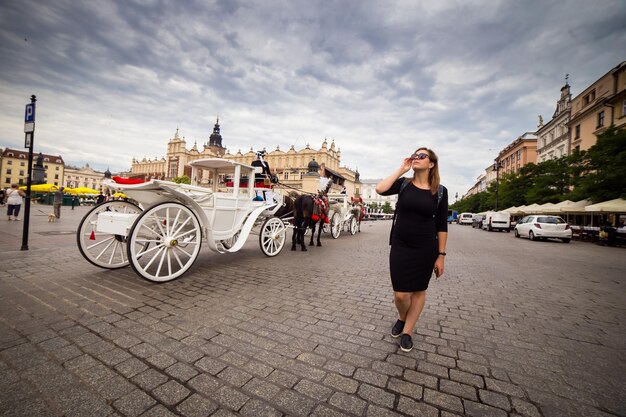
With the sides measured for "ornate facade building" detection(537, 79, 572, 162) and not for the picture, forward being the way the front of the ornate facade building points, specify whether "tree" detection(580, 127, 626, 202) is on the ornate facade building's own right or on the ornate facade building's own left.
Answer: on the ornate facade building's own left

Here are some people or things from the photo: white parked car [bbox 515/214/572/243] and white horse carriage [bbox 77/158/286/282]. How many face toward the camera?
0

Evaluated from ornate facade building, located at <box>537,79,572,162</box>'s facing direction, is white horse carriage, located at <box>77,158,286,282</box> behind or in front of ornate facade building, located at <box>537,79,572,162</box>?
in front

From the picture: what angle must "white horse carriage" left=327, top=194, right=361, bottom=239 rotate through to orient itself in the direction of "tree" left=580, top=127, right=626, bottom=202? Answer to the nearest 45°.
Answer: approximately 45° to its right

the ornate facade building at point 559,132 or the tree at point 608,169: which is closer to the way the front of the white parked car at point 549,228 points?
the ornate facade building

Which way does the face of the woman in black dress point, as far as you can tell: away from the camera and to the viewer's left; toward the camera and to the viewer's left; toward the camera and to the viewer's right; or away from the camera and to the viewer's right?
toward the camera and to the viewer's left

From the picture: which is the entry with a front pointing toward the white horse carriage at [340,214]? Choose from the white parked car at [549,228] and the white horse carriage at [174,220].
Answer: the white horse carriage at [174,220]

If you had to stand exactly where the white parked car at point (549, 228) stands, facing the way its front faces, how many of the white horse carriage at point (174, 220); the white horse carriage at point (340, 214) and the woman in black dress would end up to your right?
0

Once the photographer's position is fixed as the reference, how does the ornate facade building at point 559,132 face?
facing the viewer and to the left of the viewer

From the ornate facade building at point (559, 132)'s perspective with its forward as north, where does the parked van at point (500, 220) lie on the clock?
The parked van is roughly at 11 o'clock from the ornate facade building.

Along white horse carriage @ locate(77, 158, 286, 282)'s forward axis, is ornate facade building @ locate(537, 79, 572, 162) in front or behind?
in front

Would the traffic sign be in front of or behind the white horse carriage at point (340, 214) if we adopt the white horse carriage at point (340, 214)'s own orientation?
behind

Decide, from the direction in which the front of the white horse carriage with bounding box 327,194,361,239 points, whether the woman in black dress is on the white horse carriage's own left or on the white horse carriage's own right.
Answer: on the white horse carriage's own right

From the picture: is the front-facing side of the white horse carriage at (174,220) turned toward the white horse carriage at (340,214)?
yes

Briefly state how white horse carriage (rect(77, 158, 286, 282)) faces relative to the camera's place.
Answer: facing away from the viewer and to the right of the viewer

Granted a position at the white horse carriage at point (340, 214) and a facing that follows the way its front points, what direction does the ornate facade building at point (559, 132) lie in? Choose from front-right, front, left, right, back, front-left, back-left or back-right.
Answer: front

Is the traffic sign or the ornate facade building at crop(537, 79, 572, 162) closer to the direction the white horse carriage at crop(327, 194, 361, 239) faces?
the ornate facade building
